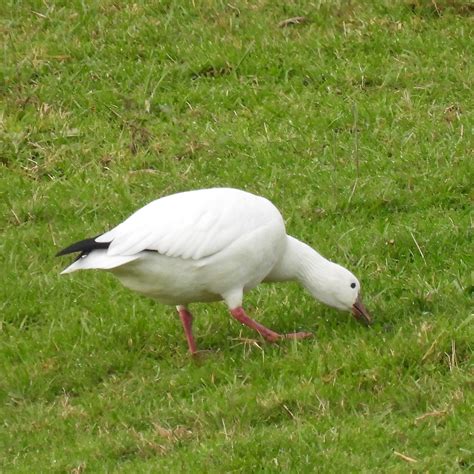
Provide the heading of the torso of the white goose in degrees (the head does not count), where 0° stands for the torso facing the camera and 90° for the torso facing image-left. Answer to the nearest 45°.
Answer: approximately 270°
